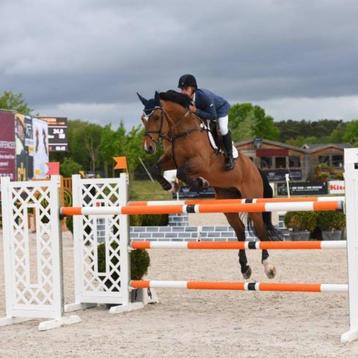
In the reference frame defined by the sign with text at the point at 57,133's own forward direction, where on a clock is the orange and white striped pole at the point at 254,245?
The orange and white striped pole is roughly at 12 o'clock from the sign with text.

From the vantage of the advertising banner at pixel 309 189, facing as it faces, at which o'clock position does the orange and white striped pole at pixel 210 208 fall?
The orange and white striped pole is roughly at 12 o'clock from the advertising banner.

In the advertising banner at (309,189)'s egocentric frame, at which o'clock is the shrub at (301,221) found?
The shrub is roughly at 12 o'clock from the advertising banner.

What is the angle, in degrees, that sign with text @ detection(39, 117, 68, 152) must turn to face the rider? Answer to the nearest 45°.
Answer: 0° — it already faces them

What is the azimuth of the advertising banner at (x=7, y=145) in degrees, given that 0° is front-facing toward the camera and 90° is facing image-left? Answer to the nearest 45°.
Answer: approximately 0°

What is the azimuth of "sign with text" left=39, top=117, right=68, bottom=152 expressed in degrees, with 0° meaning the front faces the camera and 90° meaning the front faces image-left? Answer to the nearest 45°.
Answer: approximately 0°

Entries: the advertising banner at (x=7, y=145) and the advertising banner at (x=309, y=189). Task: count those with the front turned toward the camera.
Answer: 2

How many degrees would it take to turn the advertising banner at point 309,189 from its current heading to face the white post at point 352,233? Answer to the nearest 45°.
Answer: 0° — it already faces it

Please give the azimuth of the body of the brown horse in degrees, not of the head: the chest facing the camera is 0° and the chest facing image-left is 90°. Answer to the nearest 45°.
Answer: approximately 45°
